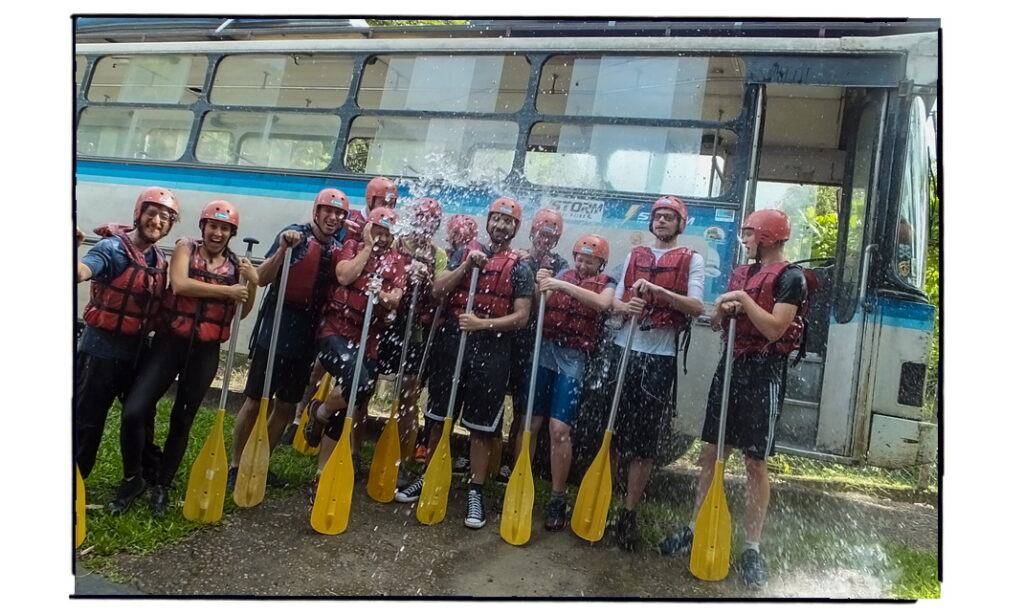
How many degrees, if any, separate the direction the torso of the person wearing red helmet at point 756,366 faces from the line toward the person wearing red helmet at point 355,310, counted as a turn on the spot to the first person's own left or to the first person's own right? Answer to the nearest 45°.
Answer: approximately 45° to the first person's own right

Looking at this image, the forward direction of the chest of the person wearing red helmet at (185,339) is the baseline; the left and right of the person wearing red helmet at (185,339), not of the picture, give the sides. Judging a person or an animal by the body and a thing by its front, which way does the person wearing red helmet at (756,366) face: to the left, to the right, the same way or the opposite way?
to the right

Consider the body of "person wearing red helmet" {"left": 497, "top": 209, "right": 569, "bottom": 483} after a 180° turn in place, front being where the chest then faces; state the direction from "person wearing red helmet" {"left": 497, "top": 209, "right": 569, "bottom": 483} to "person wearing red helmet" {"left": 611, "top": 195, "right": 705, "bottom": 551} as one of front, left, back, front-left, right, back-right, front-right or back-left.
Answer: right

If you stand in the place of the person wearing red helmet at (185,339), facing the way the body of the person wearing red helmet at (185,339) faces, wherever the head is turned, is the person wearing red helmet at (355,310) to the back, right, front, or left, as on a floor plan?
left

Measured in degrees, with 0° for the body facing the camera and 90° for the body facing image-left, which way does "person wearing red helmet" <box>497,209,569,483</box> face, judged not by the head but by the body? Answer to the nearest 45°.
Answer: approximately 0°

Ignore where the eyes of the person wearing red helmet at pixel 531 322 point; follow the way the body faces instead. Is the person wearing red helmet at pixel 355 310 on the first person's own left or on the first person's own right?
on the first person's own right

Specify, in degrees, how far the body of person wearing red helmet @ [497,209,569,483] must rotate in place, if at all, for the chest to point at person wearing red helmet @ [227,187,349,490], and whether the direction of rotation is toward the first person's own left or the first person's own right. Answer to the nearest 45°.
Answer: approximately 90° to the first person's own right

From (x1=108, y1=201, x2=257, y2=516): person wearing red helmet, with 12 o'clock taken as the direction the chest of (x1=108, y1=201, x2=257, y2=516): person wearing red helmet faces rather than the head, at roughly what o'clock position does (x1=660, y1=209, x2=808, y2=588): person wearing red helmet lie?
(x1=660, y1=209, x2=808, y2=588): person wearing red helmet is roughly at 10 o'clock from (x1=108, y1=201, x2=257, y2=516): person wearing red helmet.

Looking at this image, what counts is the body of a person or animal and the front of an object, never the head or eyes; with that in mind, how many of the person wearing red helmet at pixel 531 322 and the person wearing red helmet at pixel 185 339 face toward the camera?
2

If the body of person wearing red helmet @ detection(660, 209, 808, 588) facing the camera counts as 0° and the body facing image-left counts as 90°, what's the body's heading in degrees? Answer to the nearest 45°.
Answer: approximately 45°
